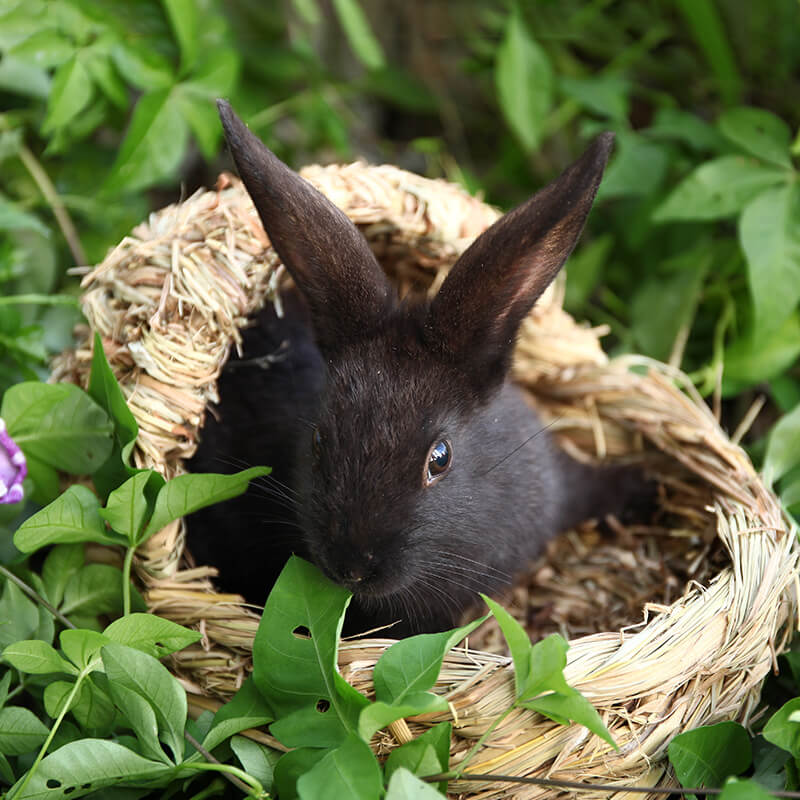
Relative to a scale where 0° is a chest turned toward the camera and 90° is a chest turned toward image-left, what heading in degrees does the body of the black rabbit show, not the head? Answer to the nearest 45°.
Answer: approximately 45°

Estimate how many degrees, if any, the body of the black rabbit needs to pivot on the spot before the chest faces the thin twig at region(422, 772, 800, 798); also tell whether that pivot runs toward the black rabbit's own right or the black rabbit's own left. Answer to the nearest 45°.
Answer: approximately 45° to the black rabbit's own left
